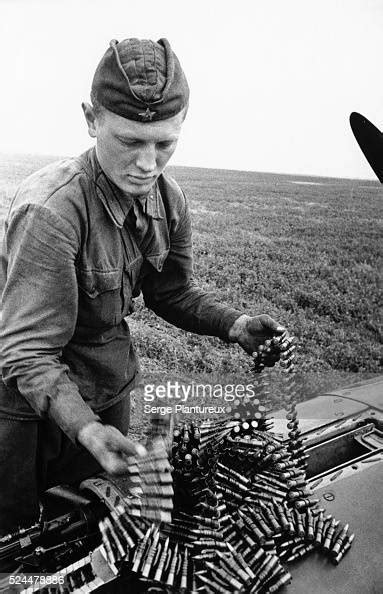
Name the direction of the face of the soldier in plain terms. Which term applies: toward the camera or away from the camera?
toward the camera

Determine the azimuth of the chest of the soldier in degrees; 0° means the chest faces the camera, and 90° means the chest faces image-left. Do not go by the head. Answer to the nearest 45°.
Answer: approximately 315°
